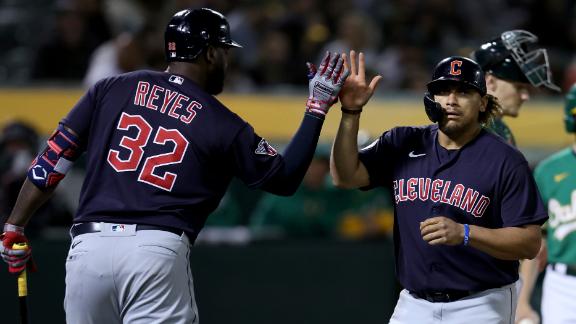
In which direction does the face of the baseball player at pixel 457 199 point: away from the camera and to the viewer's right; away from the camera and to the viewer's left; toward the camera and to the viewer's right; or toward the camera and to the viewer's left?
toward the camera and to the viewer's left

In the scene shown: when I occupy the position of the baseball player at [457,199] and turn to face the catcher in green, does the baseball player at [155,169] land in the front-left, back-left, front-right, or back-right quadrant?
back-left

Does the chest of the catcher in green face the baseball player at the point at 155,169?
no
